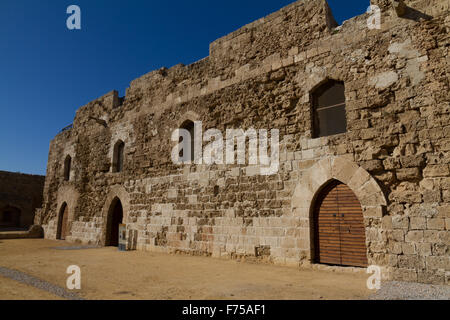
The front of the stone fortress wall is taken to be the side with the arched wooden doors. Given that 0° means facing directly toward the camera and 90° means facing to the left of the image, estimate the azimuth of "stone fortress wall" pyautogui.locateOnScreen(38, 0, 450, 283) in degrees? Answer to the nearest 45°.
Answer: approximately 45°
